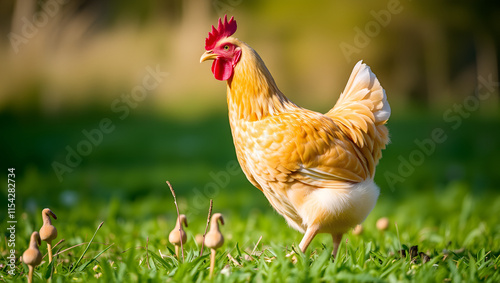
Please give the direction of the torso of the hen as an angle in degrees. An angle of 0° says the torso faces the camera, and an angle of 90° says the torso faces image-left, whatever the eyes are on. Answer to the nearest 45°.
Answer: approximately 90°
